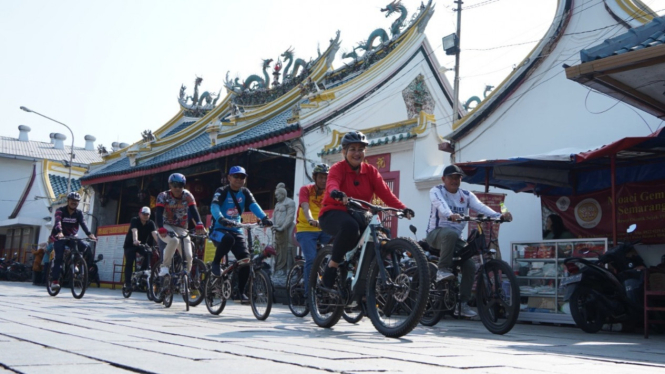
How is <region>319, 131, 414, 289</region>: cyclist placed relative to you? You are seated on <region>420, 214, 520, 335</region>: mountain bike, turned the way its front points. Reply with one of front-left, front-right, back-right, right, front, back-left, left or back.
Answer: right

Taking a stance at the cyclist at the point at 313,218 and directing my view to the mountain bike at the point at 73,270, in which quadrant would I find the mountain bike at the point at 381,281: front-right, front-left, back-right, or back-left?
back-left

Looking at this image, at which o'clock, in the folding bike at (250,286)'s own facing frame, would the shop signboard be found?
The shop signboard is roughly at 10 o'clock from the folding bike.

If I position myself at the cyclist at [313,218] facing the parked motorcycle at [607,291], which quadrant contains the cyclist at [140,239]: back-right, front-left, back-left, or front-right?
back-left

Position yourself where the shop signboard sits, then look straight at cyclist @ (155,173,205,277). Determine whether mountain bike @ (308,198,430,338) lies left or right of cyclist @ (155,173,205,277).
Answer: left
